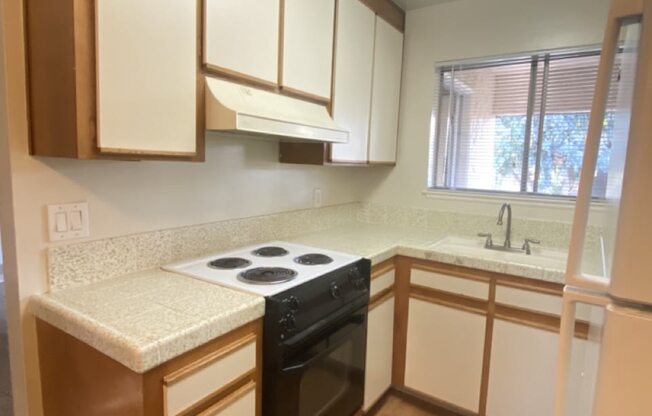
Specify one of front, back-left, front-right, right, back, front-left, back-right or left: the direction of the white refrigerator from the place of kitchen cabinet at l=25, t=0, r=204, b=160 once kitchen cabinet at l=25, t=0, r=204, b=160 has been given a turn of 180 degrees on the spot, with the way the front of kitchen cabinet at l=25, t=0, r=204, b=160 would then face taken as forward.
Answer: back

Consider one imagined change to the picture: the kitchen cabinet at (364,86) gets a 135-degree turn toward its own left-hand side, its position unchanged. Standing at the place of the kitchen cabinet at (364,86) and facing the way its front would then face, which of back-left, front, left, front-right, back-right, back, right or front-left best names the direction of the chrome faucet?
right

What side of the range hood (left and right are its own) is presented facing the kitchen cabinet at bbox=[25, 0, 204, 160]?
right

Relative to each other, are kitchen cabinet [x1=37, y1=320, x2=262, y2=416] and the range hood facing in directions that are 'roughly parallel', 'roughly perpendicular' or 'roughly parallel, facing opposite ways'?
roughly parallel

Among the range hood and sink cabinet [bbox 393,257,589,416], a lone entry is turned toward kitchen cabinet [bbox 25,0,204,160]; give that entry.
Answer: the sink cabinet

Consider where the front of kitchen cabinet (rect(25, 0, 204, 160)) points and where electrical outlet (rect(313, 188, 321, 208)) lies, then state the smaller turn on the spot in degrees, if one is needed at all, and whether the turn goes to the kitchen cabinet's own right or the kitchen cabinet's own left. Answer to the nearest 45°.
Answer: approximately 90° to the kitchen cabinet's own left

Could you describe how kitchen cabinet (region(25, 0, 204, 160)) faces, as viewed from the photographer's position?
facing the viewer and to the right of the viewer

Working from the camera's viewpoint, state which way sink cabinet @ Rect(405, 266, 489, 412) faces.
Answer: facing the viewer and to the left of the viewer

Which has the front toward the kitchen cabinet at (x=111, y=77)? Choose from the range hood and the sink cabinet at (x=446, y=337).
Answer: the sink cabinet

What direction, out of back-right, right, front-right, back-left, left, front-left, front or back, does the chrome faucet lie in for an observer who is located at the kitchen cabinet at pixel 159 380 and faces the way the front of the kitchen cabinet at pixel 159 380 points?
front-left
